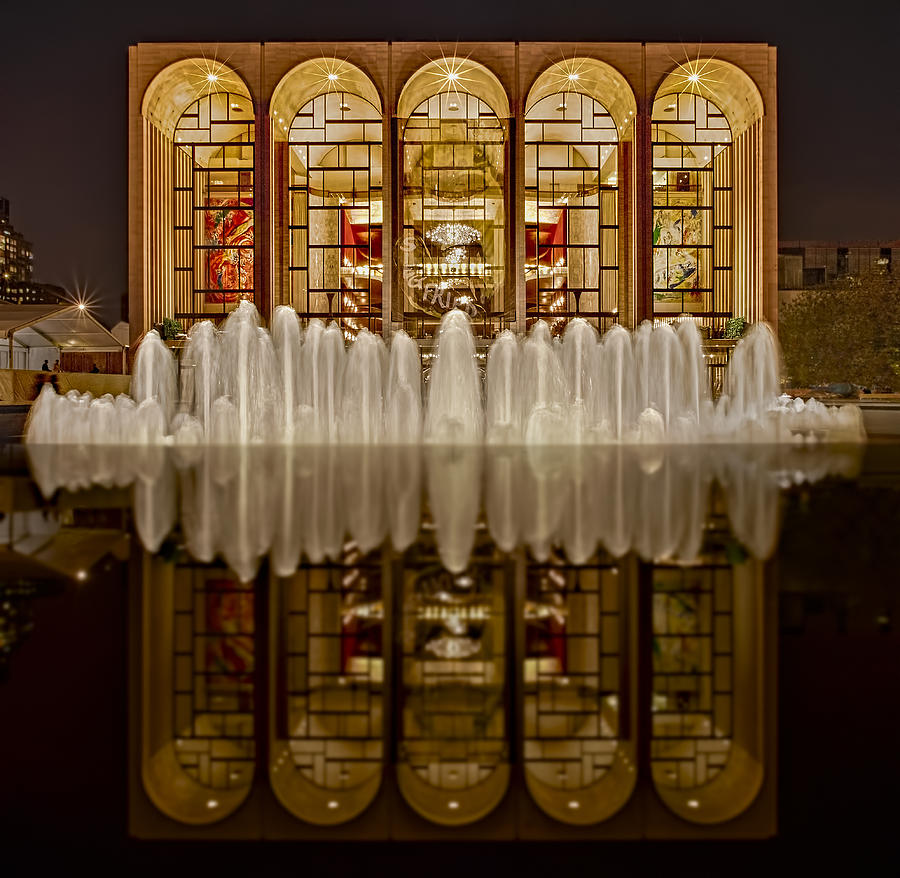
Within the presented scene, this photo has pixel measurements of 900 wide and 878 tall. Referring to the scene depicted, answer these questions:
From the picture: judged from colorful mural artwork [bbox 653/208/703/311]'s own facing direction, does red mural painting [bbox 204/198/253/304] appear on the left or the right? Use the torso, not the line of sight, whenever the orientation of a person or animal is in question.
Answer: on its right

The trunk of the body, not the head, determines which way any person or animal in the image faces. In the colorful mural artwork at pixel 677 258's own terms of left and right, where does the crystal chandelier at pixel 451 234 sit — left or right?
on its right

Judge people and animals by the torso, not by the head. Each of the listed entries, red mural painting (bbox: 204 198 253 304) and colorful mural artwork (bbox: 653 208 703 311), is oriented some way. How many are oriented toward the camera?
2

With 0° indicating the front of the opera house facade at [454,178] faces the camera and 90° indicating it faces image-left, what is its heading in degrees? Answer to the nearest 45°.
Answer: approximately 0°

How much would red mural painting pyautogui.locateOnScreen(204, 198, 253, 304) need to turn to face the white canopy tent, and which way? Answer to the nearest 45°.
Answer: approximately 135° to its right

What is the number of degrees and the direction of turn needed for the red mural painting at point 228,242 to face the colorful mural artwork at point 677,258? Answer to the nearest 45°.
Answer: approximately 90° to its left

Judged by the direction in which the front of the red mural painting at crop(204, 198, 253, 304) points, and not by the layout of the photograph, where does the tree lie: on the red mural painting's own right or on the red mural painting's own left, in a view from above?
on the red mural painting's own left

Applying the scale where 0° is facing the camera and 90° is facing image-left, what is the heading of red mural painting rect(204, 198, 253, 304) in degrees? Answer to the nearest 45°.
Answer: approximately 0°
